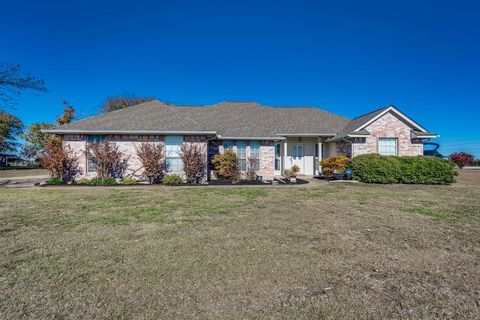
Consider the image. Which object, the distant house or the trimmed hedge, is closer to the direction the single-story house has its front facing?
the trimmed hedge

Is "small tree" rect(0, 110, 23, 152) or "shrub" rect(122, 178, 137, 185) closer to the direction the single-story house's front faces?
the shrub

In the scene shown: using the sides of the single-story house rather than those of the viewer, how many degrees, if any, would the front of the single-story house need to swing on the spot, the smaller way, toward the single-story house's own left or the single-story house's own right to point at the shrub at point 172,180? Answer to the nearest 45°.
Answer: approximately 45° to the single-story house's own right

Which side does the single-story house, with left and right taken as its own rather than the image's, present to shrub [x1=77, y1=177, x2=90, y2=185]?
right

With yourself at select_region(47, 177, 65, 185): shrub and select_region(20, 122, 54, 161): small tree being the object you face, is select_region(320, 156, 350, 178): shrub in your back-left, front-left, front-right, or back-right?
back-right

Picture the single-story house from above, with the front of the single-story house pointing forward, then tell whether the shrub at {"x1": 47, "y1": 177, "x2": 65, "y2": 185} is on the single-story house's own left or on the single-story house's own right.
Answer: on the single-story house's own right

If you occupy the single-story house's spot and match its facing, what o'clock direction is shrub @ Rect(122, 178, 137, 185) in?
The shrub is roughly at 2 o'clock from the single-story house.

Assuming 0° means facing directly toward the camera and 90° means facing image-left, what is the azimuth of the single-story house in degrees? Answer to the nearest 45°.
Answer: approximately 0°

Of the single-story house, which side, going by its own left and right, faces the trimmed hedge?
left
